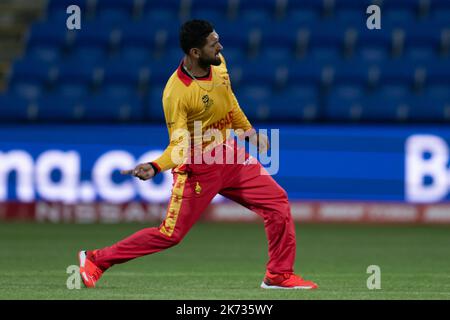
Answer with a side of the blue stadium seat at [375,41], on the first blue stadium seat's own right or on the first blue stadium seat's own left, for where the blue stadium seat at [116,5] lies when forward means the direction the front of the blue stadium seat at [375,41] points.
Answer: on the first blue stadium seat's own right

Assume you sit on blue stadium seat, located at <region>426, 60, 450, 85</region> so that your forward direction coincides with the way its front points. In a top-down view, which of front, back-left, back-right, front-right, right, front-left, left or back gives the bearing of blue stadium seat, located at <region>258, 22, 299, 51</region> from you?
right

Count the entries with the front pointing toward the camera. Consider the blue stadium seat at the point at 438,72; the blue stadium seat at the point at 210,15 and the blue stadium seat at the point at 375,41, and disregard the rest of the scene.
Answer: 3

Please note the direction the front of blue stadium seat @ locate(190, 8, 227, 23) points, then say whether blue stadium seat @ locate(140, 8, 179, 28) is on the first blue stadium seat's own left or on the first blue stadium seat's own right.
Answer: on the first blue stadium seat's own right

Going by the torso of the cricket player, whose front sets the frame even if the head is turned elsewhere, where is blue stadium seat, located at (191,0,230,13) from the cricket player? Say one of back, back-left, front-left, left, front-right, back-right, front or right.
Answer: back-left

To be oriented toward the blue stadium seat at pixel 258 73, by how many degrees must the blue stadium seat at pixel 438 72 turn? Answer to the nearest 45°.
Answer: approximately 90° to its right

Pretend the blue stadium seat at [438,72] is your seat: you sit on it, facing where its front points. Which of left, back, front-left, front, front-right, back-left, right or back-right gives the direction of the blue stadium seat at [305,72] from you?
right

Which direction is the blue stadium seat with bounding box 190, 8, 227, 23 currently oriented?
toward the camera

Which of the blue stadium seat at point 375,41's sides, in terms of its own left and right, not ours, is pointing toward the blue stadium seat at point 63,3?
right

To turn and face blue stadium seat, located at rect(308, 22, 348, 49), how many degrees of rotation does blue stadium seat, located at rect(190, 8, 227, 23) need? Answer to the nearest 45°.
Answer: approximately 90° to its left

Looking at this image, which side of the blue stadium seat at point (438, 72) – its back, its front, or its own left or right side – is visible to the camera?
front
